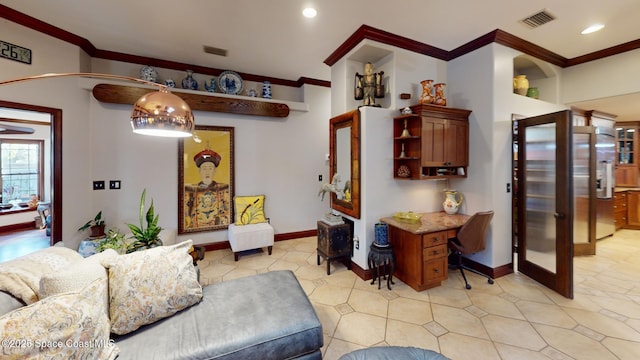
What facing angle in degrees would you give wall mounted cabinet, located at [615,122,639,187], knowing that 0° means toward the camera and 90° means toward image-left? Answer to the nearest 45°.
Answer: approximately 0°

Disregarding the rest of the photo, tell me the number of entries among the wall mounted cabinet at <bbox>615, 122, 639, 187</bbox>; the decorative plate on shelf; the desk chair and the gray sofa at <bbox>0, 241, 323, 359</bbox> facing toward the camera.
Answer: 2

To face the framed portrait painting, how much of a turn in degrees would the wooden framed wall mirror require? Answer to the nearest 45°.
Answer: approximately 45° to its right

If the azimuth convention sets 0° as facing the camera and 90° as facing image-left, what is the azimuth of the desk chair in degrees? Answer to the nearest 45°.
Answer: approximately 135°

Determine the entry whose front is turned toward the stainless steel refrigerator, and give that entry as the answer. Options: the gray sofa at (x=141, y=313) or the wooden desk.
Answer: the gray sofa

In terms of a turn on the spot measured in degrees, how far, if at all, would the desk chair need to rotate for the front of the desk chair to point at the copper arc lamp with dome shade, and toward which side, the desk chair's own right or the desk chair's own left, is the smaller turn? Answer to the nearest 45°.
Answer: approximately 90° to the desk chair's own left

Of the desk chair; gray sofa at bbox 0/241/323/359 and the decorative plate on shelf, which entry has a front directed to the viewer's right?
the gray sofa

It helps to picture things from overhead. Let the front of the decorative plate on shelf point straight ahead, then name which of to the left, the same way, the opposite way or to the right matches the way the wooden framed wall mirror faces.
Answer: to the right

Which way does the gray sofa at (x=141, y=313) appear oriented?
to the viewer's right

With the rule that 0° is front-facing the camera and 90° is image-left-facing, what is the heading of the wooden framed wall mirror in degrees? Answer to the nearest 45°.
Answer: approximately 45°

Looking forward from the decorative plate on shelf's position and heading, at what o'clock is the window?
The window is roughly at 4 o'clock from the decorative plate on shelf.

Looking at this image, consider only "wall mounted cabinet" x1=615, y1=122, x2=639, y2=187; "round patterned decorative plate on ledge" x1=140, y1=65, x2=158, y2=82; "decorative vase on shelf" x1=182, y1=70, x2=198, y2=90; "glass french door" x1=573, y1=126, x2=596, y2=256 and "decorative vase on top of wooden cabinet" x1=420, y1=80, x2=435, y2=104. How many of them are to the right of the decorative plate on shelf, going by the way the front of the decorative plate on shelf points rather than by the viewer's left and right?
2
